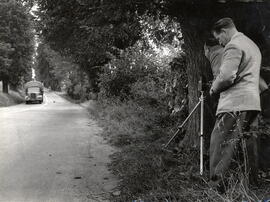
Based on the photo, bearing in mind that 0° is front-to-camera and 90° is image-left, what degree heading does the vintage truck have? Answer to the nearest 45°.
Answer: approximately 0°

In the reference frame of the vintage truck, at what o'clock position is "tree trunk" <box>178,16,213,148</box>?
The tree trunk is roughly at 12 o'clock from the vintage truck.

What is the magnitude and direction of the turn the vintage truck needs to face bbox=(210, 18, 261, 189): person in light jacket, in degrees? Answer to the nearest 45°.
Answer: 0° — it already faces them
